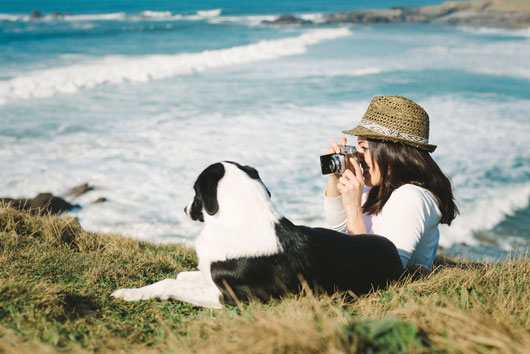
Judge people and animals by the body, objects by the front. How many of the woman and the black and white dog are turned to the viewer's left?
2

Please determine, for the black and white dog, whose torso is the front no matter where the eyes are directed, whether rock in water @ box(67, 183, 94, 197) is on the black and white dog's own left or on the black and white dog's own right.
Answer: on the black and white dog's own right

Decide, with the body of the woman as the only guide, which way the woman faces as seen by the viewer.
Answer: to the viewer's left

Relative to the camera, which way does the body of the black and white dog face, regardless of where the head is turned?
to the viewer's left

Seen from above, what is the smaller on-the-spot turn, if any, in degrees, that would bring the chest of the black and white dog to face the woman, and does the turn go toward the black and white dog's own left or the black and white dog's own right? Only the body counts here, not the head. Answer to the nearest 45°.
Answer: approximately 135° to the black and white dog's own right

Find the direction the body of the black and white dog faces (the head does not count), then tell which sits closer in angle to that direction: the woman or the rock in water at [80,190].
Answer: the rock in water
